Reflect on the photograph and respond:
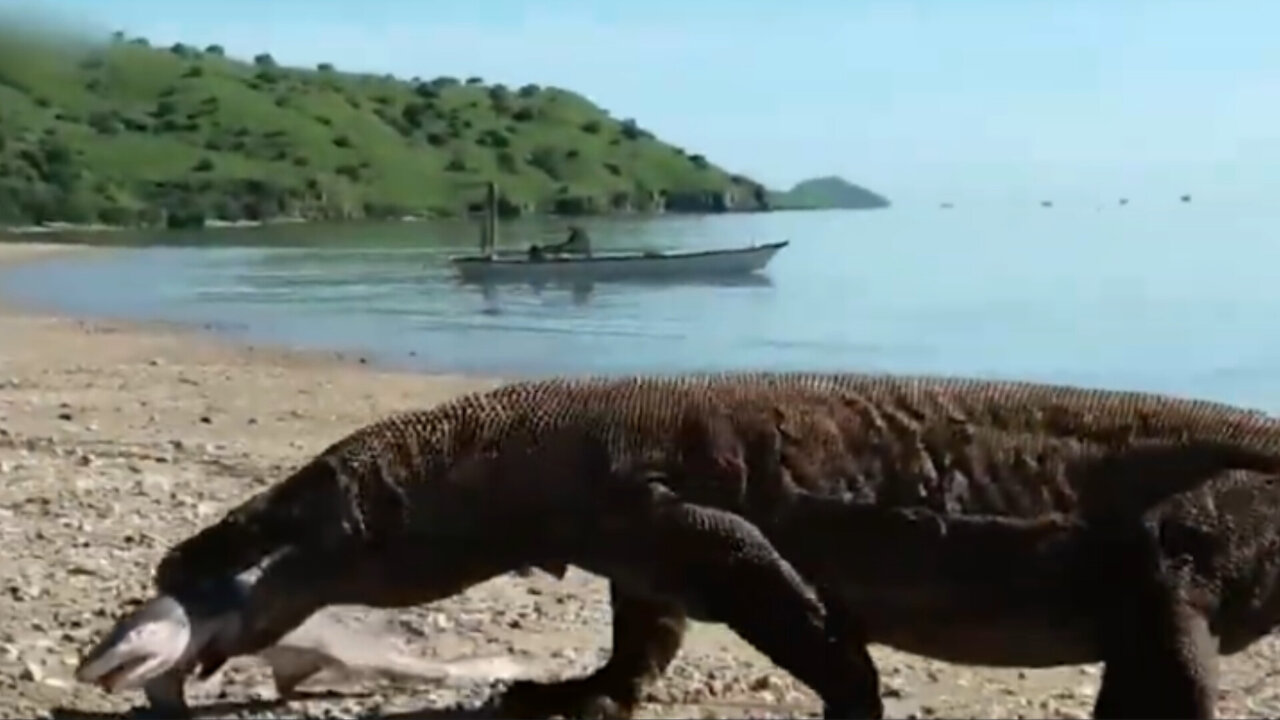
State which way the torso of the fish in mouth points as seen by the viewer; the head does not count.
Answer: to the viewer's left
